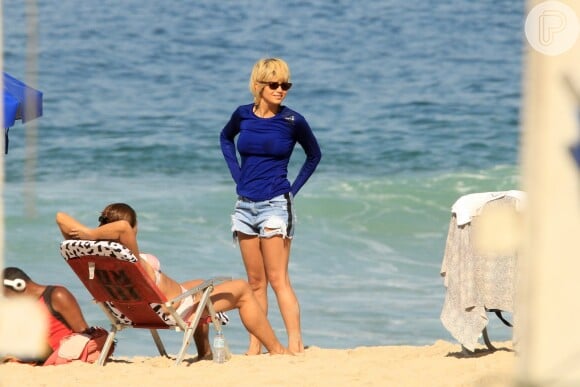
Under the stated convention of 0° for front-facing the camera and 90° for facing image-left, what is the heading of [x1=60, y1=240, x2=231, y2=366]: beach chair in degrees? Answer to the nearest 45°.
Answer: approximately 225°

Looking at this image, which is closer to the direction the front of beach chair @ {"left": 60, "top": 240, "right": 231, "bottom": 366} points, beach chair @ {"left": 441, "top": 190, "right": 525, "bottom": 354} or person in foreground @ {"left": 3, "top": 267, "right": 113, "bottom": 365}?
the beach chair

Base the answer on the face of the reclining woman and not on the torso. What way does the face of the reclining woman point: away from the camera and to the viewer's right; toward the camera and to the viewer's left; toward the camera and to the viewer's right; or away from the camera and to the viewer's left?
away from the camera and to the viewer's right
